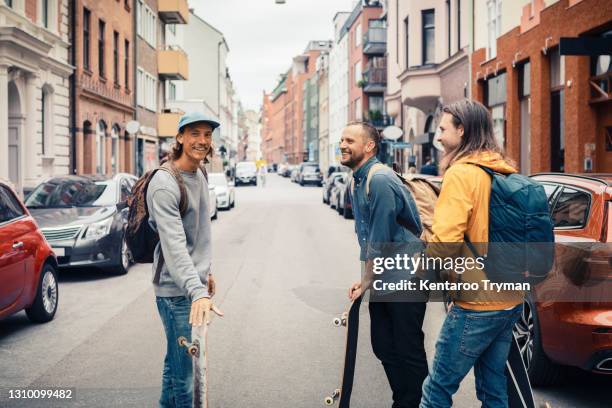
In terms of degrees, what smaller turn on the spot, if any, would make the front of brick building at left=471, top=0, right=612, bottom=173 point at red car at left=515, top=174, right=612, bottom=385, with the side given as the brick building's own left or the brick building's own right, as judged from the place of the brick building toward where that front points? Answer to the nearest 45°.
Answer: approximately 45° to the brick building's own left

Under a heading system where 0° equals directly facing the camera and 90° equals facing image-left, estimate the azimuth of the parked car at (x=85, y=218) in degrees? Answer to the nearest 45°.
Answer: approximately 45°

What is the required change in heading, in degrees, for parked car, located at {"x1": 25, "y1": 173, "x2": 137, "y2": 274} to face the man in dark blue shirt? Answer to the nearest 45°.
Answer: approximately 45° to its left

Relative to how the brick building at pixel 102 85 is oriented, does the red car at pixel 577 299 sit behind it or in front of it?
in front

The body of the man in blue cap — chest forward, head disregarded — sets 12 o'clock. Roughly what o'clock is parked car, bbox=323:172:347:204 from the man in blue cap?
The parked car is roughly at 8 o'clock from the man in blue cap.

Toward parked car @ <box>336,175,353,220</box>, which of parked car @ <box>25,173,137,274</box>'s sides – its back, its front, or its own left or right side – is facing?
back

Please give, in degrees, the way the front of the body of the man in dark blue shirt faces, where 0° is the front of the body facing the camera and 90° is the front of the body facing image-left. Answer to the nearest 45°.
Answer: approximately 90°

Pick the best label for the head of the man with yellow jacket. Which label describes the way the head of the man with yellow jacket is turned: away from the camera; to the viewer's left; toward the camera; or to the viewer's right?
to the viewer's left

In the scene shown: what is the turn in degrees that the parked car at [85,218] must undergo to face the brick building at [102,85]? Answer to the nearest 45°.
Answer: approximately 135° to its right

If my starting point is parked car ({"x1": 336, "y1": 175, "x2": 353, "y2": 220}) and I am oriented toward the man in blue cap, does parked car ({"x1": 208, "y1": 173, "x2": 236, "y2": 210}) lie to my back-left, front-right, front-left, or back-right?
back-right

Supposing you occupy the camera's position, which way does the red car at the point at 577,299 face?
facing away from the viewer and to the left of the viewer

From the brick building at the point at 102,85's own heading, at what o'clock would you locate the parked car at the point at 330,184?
The parked car is roughly at 11 o'clock from the brick building.

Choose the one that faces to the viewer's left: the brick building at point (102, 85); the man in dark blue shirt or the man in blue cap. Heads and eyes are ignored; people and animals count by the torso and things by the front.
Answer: the man in dark blue shirt

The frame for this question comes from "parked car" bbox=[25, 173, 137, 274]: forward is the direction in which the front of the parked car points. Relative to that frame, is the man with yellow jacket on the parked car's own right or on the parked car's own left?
on the parked car's own left
